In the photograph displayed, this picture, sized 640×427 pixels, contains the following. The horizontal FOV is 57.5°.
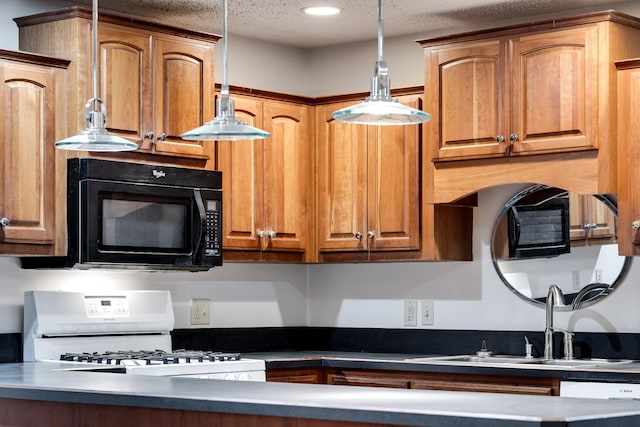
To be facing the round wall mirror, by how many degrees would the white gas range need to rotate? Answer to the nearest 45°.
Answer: approximately 45° to its left

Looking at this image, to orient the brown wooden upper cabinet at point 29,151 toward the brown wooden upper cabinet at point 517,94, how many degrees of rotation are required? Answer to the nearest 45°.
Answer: approximately 45° to its left

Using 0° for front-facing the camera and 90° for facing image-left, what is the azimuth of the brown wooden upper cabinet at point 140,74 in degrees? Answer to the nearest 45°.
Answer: approximately 315°

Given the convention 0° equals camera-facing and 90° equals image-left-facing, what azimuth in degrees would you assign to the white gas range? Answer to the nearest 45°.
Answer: approximately 315°

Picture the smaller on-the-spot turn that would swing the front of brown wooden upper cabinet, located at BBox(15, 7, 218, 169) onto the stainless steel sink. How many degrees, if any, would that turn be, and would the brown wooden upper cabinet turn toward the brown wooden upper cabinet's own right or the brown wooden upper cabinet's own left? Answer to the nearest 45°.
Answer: approximately 45° to the brown wooden upper cabinet's own left

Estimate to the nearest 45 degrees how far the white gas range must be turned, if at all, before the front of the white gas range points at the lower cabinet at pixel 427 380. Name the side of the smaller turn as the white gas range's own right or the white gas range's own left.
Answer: approximately 45° to the white gas range's own left

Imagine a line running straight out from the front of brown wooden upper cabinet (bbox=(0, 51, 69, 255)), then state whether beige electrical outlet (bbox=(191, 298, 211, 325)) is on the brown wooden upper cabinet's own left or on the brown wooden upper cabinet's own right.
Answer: on the brown wooden upper cabinet's own left
